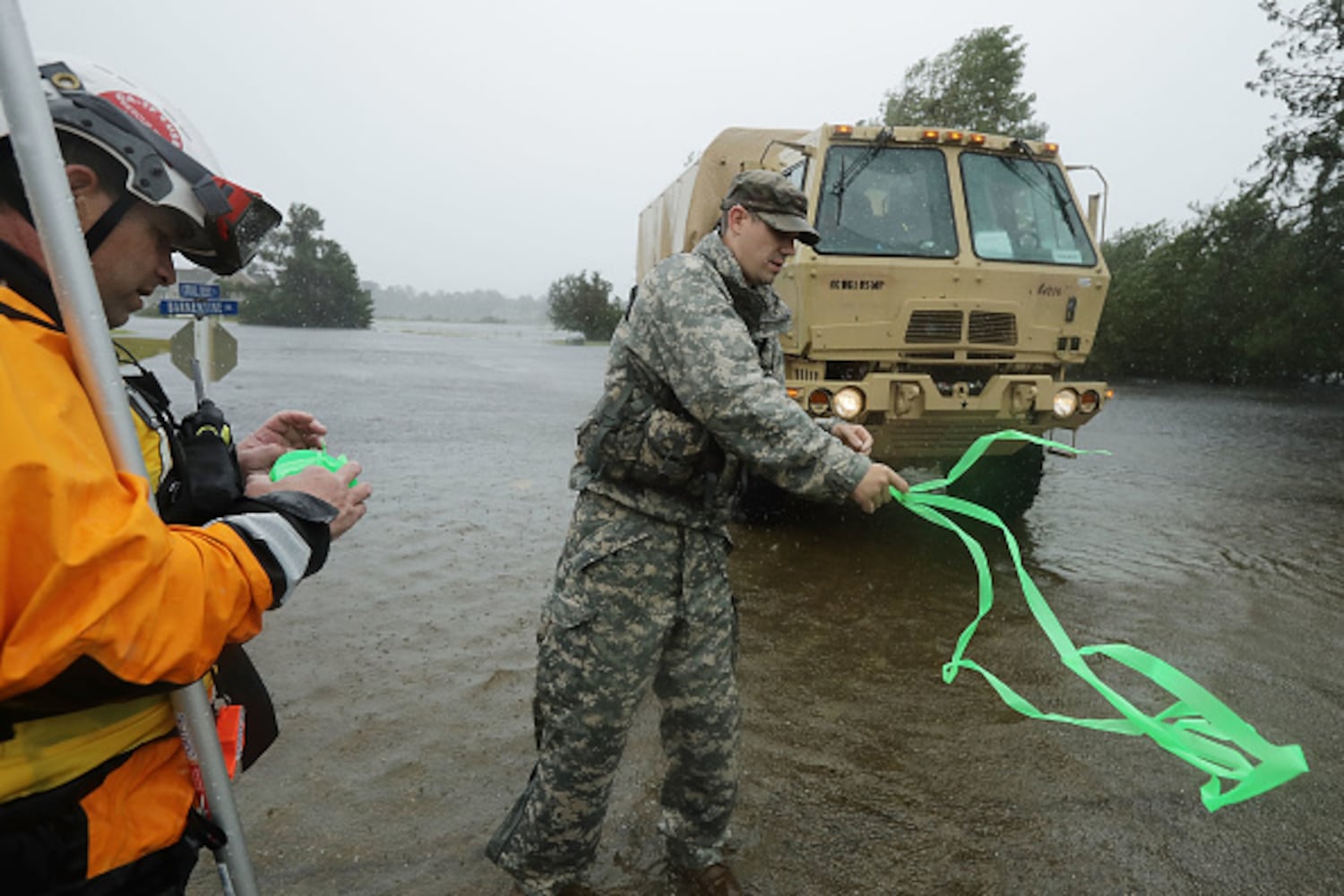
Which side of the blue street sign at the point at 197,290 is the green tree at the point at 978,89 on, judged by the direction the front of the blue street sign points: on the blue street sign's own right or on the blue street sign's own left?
on the blue street sign's own left

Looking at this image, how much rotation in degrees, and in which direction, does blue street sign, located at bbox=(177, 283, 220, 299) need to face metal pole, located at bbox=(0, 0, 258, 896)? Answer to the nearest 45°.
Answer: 0° — it already faces it

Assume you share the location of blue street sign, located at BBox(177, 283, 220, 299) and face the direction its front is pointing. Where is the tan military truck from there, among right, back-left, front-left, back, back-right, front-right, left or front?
front-left

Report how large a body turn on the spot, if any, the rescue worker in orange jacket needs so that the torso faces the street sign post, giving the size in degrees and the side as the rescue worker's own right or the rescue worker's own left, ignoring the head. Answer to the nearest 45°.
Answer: approximately 90° to the rescue worker's own left

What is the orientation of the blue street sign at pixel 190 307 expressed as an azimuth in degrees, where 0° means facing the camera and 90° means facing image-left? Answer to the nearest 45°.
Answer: approximately 0°

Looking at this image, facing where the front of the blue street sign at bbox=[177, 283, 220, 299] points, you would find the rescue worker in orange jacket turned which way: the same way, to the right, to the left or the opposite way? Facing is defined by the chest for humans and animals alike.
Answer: to the left

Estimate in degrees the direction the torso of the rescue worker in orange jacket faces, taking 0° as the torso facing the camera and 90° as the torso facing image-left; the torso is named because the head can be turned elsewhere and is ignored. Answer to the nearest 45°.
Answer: approximately 270°

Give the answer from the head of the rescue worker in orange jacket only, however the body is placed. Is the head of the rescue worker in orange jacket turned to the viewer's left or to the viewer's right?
to the viewer's right

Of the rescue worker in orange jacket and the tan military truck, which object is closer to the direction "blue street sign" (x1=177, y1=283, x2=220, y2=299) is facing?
the rescue worker in orange jacket

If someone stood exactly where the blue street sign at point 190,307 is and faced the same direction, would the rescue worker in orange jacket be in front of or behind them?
in front

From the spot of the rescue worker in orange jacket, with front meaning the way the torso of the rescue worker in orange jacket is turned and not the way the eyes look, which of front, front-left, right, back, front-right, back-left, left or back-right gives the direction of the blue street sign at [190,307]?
left

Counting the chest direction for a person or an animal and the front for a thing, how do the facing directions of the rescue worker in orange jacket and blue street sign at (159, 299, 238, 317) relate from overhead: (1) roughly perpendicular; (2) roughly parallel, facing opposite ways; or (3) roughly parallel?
roughly perpendicular

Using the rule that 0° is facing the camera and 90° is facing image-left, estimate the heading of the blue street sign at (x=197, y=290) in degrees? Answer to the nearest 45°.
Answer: approximately 0°
